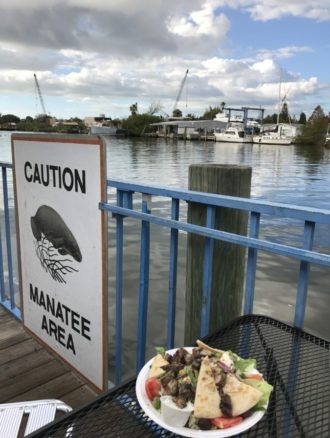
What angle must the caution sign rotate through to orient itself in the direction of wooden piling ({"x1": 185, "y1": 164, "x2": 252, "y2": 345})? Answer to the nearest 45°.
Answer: approximately 90° to its left

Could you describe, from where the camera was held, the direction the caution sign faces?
facing the viewer and to the left of the viewer

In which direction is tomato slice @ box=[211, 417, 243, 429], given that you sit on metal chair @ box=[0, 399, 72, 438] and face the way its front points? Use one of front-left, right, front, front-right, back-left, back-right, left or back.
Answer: front

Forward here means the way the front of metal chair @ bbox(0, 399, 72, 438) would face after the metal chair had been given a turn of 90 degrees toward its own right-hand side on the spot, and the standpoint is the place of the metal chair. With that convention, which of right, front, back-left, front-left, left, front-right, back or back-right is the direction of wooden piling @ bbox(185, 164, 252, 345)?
back-left

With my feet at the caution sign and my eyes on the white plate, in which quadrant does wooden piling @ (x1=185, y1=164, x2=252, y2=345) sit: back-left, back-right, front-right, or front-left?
front-left

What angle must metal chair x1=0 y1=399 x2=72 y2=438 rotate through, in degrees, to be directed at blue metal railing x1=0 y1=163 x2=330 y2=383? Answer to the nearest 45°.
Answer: approximately 45° to its left

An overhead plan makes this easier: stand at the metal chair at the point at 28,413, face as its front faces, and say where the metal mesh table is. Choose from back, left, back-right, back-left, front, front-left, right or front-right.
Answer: front

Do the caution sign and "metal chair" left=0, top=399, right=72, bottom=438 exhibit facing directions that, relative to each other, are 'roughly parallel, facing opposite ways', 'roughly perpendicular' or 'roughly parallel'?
roughly perpendicular

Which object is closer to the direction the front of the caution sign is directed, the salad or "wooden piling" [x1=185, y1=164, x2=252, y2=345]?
the salad

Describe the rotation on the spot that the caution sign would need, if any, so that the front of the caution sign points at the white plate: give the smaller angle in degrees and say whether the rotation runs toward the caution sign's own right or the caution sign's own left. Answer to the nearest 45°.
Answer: approximately 45° to the caution sign's own left

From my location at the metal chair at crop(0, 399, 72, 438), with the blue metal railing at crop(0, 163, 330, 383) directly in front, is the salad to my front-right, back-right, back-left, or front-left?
front-right

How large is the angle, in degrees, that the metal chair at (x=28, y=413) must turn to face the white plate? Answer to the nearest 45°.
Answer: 0° — it already faces it

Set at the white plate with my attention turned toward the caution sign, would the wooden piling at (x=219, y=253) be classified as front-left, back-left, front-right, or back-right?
front-right
